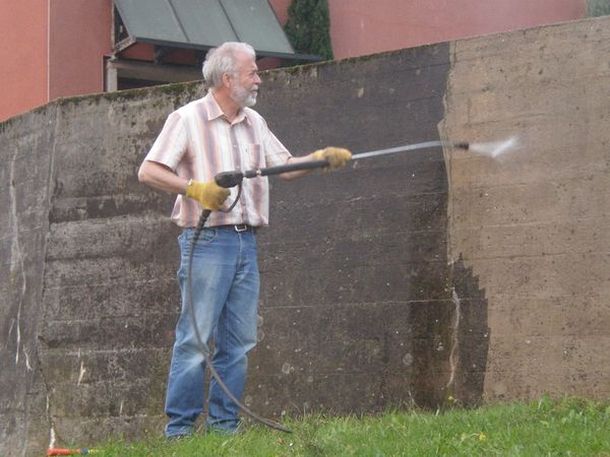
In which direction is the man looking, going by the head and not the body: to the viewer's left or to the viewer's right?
to the viewer's right

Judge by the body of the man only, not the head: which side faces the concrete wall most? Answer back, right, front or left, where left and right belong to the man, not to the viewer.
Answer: left

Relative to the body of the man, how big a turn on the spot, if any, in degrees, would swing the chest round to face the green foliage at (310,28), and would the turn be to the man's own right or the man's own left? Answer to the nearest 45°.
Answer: approximately 135° to the man's own left

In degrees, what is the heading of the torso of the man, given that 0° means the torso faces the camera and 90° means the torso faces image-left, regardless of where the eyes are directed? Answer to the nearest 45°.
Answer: approximately 315°
